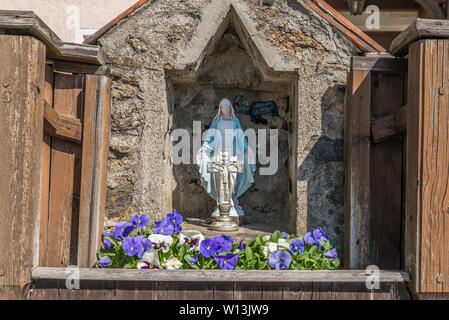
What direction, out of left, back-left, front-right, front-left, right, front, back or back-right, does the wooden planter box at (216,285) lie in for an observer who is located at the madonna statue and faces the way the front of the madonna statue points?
front

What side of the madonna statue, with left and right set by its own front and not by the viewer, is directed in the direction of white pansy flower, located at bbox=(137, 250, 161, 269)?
front

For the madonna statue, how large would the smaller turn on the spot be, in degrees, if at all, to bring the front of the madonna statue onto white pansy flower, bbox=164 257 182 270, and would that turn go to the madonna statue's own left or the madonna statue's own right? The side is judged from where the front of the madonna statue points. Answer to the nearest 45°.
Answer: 0° — it already faces it

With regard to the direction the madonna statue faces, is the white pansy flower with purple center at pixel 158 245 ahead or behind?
ahead

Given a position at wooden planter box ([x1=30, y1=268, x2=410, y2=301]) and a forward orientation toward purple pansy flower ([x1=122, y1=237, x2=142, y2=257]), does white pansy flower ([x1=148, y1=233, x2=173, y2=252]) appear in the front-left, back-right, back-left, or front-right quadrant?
front-right

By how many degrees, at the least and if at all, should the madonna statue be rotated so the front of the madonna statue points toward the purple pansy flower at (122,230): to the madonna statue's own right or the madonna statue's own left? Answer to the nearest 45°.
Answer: approximately 45° to the madonna statue's own right

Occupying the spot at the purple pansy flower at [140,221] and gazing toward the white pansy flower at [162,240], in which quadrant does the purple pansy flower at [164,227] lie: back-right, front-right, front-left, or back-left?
front-left

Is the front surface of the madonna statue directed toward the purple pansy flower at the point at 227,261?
yes

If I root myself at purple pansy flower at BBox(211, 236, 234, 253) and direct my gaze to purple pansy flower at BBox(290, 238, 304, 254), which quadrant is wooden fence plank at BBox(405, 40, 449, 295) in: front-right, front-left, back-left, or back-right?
front-right

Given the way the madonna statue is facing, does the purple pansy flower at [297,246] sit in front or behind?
in front

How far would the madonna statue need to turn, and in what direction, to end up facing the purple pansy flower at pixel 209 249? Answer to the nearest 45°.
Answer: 0° — it already faces it

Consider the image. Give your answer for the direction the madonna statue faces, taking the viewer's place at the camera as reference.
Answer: facing the viewer

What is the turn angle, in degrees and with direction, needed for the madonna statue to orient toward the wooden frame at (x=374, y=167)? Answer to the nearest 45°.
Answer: approximately 45° to its left

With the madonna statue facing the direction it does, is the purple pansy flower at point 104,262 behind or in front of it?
in front

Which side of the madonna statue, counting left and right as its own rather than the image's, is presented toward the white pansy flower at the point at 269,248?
front

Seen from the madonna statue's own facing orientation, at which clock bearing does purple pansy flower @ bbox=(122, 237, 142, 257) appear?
The purple pansy flower is roughly at 1 o'clock from the madonna statue.
